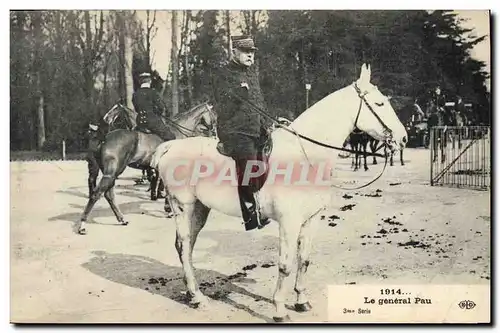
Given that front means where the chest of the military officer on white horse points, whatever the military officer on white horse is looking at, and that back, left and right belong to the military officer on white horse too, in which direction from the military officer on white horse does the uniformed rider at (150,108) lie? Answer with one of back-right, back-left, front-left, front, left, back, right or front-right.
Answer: back

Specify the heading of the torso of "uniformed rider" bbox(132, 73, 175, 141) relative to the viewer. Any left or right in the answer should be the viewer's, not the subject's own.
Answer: facing away from the viewer and to the right of the viewer

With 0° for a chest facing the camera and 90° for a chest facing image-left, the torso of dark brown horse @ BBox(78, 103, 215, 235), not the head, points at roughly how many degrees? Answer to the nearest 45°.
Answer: approximately 225°

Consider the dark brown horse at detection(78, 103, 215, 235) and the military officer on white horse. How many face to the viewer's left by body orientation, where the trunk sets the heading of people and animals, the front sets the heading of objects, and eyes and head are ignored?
0
